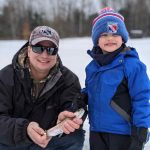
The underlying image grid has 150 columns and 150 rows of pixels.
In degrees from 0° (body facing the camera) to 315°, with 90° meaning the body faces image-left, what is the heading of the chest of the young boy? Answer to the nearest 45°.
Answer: approximately 45°

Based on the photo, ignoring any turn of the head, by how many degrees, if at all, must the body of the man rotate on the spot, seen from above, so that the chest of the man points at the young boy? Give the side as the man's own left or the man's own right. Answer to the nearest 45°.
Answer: approximately 45° to the man's own left

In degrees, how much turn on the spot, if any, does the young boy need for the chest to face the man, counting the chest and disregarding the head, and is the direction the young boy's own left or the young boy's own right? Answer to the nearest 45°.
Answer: approximately 45° to the young boy's own right

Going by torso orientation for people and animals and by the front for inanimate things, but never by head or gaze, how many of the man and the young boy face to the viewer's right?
0
